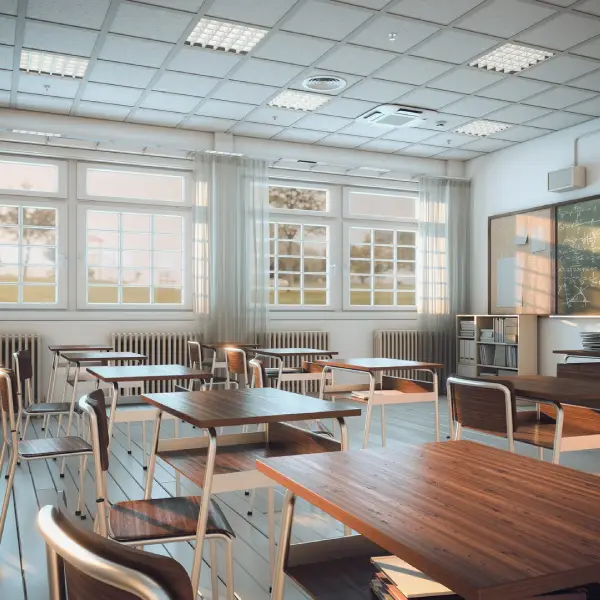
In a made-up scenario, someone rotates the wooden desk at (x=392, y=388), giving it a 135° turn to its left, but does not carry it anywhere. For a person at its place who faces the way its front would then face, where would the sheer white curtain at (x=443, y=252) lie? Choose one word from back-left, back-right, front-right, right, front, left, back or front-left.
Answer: left

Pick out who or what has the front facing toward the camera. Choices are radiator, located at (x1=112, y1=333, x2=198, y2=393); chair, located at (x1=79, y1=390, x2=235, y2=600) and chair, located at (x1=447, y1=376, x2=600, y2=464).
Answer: the radiator

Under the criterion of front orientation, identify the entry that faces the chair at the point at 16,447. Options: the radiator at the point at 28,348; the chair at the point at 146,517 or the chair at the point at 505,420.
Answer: the radiator

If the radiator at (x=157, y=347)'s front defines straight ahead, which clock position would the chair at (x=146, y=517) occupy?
The chair is roughly at 12 o'clock from the radiator.

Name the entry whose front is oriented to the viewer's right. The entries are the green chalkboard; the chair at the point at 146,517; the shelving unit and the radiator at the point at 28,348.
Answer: the chair

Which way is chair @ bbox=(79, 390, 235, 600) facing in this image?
to the viewer's right

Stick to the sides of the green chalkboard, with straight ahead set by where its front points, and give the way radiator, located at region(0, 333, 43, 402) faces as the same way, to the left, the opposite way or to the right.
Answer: to the left

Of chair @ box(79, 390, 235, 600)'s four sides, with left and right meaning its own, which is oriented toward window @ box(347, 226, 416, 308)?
left

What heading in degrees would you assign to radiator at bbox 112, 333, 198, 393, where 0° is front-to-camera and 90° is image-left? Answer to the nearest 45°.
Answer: approximately 0°

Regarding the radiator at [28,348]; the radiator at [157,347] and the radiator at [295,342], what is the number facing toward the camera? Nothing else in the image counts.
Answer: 3

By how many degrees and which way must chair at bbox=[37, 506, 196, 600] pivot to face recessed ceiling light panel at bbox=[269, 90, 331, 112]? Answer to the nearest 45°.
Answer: approximately 45° to its left

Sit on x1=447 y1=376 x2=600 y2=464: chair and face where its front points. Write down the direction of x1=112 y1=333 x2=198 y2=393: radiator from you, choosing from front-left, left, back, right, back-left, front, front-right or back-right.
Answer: left

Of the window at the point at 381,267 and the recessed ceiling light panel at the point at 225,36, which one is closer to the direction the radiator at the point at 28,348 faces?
the recessed ceiling light panel
